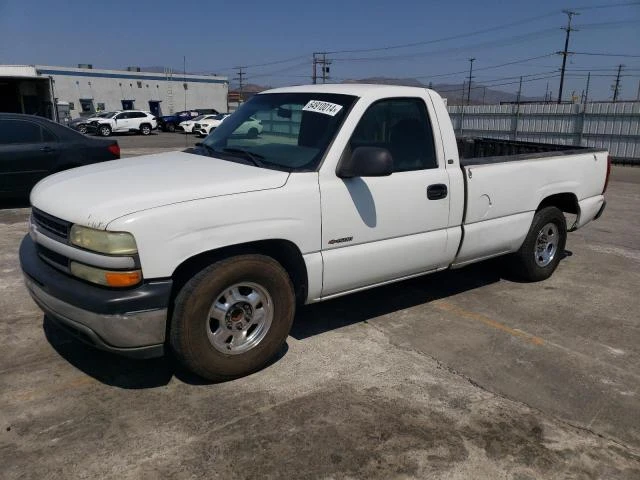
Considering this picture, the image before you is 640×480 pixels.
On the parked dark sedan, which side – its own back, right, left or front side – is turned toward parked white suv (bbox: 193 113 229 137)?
right

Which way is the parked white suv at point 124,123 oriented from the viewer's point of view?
to the viewer's left

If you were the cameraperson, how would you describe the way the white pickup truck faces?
facing the viewer and to the left of the viewer

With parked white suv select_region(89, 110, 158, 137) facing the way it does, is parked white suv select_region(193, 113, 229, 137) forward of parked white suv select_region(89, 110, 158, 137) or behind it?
behind

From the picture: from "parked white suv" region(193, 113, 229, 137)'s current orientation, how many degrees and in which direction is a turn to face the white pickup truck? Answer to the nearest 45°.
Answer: approximately 45° to its left

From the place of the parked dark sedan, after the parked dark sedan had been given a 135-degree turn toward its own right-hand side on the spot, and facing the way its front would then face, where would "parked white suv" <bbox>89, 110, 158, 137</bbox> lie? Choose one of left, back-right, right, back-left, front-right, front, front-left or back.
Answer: front-left

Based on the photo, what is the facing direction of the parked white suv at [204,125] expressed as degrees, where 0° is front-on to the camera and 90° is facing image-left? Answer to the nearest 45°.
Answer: approximately 45°

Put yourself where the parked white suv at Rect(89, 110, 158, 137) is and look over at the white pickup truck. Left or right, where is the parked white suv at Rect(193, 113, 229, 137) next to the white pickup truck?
left

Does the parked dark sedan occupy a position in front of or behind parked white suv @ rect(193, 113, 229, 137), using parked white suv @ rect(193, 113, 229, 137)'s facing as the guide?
in front

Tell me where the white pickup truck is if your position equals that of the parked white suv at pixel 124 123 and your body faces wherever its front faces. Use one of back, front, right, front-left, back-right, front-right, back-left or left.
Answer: left

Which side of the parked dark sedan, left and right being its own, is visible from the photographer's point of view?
left

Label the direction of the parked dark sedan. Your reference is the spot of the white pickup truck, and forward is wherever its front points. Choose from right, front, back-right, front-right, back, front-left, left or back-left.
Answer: right
